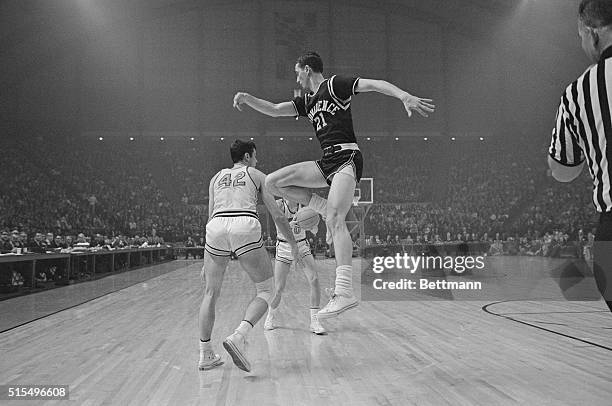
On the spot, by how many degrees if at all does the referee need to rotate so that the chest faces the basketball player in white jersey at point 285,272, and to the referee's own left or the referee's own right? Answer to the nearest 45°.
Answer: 0° — they already face them

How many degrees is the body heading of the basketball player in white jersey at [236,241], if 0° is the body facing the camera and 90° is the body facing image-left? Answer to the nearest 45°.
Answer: approximately 225°

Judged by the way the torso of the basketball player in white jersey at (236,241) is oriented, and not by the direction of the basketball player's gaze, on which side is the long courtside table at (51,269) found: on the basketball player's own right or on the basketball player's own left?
on the basketball player's own left

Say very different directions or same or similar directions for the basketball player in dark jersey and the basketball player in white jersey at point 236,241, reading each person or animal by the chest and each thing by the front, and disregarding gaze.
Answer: very different directions

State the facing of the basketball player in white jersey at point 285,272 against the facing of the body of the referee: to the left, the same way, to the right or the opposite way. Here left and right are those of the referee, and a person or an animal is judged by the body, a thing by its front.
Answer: the opposite way

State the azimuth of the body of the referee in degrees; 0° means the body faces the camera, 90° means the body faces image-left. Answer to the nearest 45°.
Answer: approximately 135°
